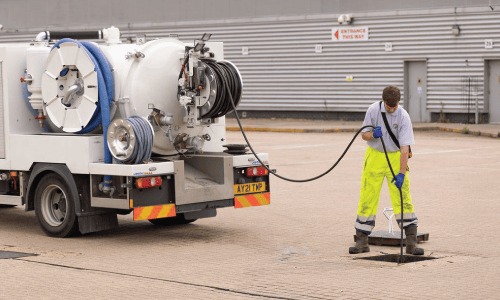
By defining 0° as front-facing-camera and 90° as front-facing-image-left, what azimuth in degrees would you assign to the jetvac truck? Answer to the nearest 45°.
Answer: approximately 135°

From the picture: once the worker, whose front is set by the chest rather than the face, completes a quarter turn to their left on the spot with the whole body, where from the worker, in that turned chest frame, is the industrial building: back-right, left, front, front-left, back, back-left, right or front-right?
left

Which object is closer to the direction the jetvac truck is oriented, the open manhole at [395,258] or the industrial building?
the industrial building

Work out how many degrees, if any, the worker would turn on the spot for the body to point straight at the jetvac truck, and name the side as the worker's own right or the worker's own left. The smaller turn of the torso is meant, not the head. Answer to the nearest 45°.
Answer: approximately 90° to the worker's own right

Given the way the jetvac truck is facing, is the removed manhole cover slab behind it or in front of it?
behind

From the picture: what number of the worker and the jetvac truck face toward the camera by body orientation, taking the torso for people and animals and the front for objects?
1

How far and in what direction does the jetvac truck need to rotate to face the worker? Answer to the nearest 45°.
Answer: approximately 180°
